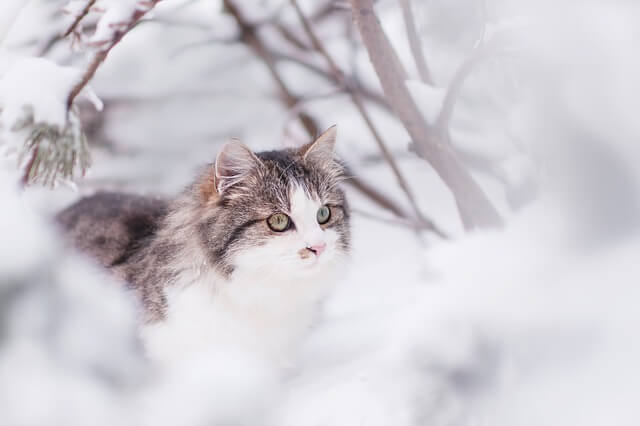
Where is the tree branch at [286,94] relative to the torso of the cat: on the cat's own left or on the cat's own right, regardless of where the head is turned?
on the cat's own left

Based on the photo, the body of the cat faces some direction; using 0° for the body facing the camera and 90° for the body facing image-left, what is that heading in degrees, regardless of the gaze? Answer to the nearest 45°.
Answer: approximately 315°
